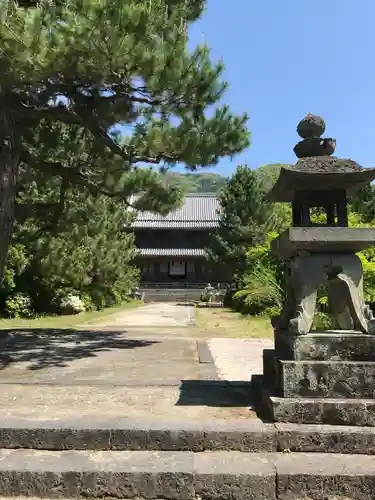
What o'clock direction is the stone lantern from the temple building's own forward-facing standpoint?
The stone lantern is roughly at 12 o'clock from the temple building.

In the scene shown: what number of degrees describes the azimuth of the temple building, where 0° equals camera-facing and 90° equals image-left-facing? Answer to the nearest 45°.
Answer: approximately 0°

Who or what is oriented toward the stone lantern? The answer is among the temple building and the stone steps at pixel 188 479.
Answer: the temple building

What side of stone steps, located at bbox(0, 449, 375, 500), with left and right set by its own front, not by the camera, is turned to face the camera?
front

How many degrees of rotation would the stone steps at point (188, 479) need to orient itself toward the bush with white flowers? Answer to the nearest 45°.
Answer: approximately 180°

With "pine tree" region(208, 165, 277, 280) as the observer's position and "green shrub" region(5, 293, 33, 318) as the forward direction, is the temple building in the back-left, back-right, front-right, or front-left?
back-right

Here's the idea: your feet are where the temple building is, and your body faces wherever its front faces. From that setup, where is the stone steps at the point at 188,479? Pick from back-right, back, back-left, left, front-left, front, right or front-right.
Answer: front

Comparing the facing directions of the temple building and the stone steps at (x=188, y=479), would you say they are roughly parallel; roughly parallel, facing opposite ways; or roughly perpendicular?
roughly parallel

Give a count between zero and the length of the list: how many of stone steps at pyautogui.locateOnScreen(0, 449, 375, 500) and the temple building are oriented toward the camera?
2

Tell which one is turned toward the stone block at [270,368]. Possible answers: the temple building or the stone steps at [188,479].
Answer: the temple building

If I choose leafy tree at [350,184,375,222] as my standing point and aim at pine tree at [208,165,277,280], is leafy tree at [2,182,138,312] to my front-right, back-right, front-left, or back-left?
front-left

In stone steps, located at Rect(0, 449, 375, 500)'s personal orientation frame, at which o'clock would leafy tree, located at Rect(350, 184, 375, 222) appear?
The leafy tree is roughly at 7 o'clock from the stone steps.

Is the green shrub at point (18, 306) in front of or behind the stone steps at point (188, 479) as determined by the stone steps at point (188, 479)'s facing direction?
behind

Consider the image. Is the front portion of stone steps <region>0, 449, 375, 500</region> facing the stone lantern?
no

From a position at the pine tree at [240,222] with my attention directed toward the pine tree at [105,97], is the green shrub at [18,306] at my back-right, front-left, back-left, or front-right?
front-right
